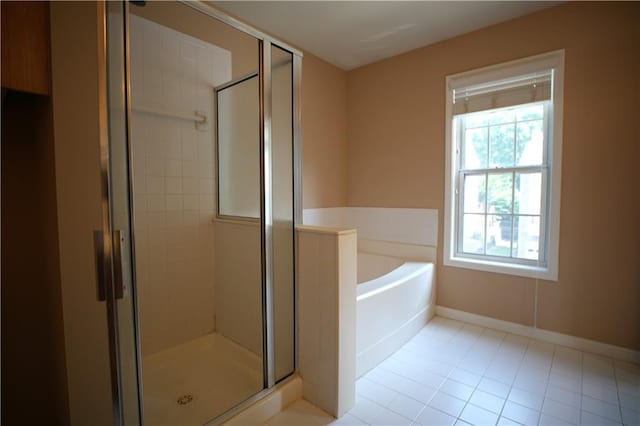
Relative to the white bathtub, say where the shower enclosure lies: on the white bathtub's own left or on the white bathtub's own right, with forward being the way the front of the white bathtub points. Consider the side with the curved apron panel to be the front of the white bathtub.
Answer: on the white bathtub's own right

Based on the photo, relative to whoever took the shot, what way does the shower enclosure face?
facing the viewer and to the right of the viewer

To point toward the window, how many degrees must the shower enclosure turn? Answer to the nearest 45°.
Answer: approximately 45° to its left

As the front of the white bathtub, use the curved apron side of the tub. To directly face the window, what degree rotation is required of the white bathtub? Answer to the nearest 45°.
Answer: approximately 90° to its left

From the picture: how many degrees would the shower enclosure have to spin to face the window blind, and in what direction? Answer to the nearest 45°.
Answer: approximately 45° to its left

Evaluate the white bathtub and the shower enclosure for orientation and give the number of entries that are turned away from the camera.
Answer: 0
